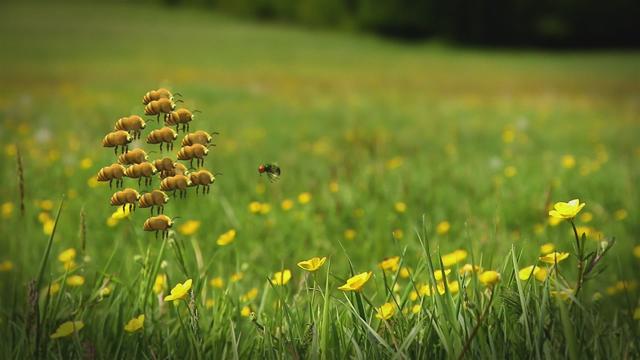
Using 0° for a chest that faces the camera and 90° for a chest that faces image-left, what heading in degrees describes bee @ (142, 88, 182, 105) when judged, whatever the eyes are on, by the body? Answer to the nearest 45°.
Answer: approximately 270°

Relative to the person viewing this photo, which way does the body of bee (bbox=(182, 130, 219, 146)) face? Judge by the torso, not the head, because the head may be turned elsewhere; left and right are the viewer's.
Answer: facing to the right of the viewer

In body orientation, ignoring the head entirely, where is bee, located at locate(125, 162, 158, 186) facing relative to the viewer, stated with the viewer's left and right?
facing to the right of the viewer

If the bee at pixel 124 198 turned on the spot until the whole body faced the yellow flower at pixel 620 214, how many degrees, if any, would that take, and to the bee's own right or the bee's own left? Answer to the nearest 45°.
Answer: approximately 45° to the bee's own left

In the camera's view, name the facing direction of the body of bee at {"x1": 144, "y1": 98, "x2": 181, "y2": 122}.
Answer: to the viewer's right

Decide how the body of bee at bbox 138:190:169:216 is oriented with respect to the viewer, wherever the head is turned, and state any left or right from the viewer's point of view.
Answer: facing to the right of the viewer

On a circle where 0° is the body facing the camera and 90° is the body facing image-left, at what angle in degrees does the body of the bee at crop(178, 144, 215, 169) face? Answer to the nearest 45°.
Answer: approximately 270°

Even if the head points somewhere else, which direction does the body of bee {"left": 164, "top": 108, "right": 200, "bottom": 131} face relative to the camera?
to the viewer's right

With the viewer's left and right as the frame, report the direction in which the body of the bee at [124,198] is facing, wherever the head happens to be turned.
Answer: facing to the right of the viewer

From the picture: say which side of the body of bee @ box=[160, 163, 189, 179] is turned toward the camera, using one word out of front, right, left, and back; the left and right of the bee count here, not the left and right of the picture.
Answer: right

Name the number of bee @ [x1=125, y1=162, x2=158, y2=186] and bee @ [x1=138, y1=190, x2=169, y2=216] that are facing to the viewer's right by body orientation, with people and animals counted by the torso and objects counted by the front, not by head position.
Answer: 2

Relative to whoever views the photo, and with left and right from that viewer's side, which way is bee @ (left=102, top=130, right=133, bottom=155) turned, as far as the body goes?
facing to the right of the viewer
